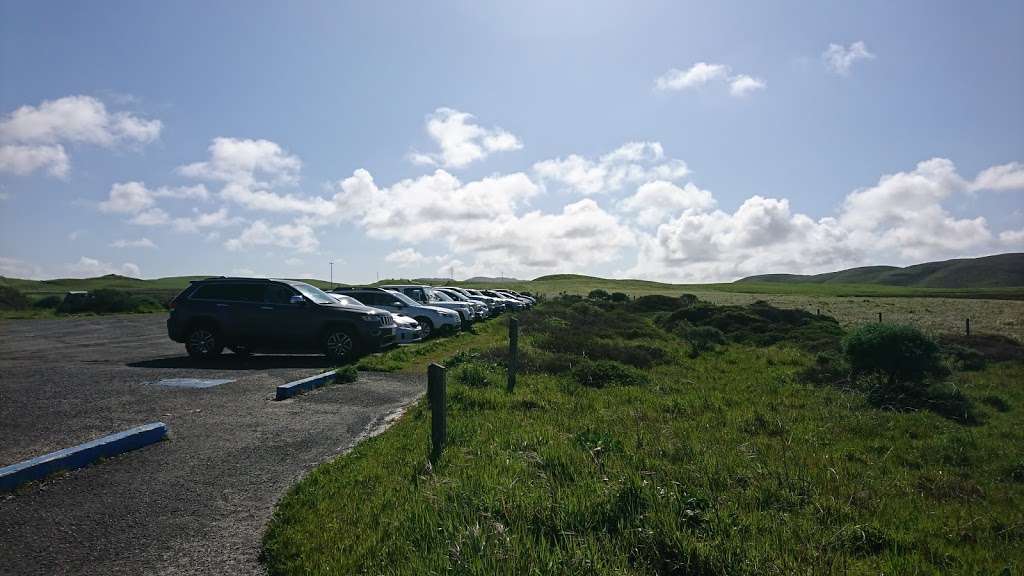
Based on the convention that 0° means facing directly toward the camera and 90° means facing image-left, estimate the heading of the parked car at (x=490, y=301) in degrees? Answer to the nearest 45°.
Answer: approximately 315°

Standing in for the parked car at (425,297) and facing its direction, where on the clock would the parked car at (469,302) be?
the parked car at (469,302) is roughly at 10 o'clock from the parked car at (425,297).

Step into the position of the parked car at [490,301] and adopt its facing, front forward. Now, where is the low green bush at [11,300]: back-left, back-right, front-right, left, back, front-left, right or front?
back-right

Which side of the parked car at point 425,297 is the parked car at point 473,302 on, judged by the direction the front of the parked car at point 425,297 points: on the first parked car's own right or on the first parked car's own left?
on the first parked car's own left

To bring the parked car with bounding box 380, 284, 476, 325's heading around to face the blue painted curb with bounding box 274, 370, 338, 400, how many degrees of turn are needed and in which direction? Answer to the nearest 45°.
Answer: approximately 90° to its right

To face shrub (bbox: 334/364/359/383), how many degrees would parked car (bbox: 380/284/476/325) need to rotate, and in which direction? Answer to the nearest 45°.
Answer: approximately 90° to its right

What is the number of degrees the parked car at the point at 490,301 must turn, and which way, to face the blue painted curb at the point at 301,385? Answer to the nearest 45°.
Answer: approximately 45° to its right

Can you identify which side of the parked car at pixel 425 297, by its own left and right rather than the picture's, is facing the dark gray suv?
right

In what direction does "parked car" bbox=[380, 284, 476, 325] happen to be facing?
to the viewer's right
